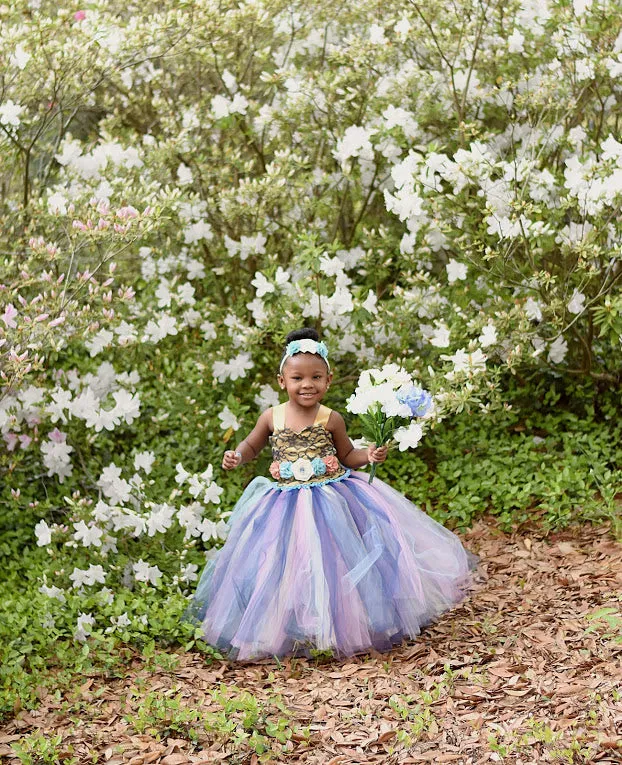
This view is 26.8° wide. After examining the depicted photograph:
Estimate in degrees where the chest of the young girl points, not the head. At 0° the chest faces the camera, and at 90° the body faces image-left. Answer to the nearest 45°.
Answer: approximately 0°

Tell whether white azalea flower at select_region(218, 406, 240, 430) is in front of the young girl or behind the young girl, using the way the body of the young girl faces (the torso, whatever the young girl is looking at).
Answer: behind

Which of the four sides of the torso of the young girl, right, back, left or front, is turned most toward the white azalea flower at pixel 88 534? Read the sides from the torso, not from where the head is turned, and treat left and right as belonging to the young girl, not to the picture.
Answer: right

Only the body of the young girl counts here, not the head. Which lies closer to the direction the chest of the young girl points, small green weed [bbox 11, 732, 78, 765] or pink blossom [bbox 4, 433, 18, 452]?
the small green weed

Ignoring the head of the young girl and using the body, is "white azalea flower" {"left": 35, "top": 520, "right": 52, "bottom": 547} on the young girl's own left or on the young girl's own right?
on the young girl's own right

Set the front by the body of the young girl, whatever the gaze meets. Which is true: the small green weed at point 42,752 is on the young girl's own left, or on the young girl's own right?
on the young girl's own right

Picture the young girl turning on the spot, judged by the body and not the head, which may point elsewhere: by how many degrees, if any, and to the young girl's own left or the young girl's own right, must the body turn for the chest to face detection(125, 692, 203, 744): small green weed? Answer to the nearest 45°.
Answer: approximately 45° to the young girl's own right

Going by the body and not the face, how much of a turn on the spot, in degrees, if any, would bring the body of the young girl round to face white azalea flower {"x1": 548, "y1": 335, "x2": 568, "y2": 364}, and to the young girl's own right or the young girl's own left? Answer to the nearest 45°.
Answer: approximately 135° to the young girl's own left

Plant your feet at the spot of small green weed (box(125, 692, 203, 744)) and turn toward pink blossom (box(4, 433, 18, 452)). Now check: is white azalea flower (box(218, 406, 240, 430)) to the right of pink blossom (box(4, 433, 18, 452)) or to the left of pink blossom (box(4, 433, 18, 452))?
right

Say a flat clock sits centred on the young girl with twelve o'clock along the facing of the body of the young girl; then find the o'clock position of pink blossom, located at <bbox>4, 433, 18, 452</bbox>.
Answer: The pink blossom is roughly at 4 o'clock from the young girl.

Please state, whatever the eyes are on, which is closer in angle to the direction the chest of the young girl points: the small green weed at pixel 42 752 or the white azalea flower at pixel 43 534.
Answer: the small green weed
